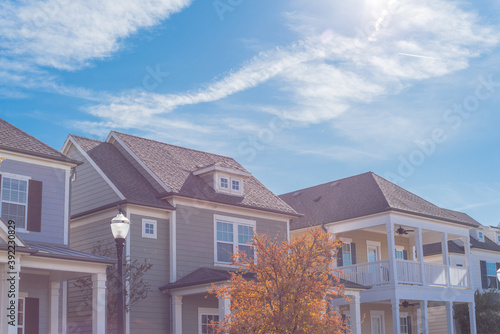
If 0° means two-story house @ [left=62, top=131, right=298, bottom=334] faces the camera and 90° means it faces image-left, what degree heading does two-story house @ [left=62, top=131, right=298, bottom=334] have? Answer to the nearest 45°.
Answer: approximately 315°

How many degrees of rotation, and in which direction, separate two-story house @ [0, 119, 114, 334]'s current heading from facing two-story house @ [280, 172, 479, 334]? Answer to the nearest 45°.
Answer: approximately 90° to its left

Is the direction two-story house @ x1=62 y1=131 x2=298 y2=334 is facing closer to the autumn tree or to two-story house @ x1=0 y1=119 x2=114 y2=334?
the autumn tree

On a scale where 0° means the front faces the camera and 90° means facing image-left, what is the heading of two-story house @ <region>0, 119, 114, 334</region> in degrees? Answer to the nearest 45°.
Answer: approximately 315°

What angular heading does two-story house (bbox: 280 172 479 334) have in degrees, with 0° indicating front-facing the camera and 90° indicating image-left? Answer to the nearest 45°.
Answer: approximately 315°

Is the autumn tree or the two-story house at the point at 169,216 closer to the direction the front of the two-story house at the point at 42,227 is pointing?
the autumn tree

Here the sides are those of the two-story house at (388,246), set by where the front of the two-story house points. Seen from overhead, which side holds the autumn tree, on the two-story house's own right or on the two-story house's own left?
on the two-story house's own right
